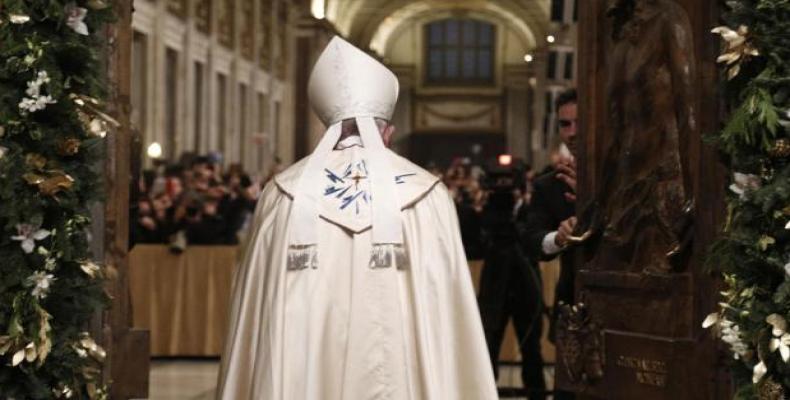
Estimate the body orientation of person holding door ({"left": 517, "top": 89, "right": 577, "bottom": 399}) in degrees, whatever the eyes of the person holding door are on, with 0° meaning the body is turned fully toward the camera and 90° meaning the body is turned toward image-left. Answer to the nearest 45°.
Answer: approximately 0°
